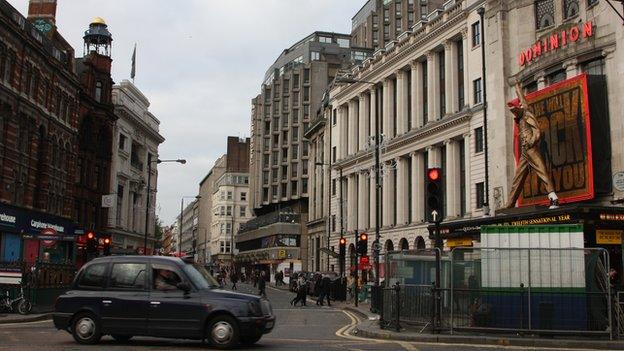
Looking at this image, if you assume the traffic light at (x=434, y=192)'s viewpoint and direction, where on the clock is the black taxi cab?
The black taxi cab is roughly at 2 o'clock from the traffic light.

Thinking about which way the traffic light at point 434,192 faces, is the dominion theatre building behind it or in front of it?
behind

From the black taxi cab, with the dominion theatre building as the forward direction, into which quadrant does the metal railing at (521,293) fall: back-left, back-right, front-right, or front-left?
front-right

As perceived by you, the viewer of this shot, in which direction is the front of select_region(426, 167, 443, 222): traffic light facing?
facing the viewer

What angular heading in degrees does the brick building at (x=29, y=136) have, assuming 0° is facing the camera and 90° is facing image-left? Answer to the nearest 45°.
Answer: approximately 315°

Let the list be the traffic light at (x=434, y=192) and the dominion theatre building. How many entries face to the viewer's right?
0

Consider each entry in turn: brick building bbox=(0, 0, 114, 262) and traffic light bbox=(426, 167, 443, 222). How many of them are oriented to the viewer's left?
0

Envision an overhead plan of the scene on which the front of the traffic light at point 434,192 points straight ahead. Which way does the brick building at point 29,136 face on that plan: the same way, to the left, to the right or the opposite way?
to the left

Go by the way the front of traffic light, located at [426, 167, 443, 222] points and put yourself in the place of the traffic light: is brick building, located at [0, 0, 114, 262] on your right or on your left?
on your right

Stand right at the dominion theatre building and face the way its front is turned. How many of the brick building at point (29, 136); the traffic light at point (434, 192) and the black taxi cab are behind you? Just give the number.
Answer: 0

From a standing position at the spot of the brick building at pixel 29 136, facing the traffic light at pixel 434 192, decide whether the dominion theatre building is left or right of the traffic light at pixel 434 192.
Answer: left

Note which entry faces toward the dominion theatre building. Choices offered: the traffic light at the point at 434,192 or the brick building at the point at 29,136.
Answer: the brick building

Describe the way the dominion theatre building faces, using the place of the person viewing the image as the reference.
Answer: facing the viewer and to the left of the viewer

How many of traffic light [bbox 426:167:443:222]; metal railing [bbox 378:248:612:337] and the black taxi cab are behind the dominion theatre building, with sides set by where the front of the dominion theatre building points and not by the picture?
0

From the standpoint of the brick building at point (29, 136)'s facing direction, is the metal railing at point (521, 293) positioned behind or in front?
in front

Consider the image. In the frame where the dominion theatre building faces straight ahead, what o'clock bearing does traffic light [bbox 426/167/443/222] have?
The traffic light is roughly at 11 o'clock from the dominion theatre building.

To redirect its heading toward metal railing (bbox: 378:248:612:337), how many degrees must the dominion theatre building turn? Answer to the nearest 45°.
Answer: approximately 45° to its left
